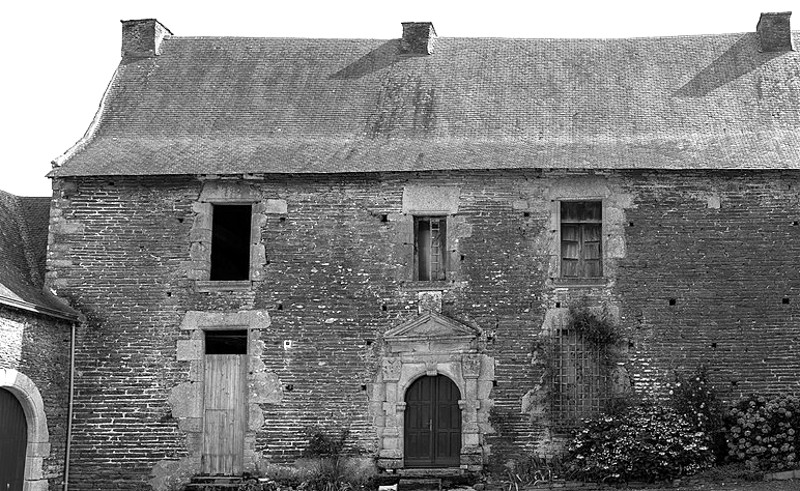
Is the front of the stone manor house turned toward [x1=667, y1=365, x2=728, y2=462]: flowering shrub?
no

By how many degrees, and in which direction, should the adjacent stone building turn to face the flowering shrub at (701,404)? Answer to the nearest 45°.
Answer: approximately 45° to its left

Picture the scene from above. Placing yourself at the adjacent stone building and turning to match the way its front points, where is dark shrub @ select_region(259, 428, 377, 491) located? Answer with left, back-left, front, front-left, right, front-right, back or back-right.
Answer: front-left

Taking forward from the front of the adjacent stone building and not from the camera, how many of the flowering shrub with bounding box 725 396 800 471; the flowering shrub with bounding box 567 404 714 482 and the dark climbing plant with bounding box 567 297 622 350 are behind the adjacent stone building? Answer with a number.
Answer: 0

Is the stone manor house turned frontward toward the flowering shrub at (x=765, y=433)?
no

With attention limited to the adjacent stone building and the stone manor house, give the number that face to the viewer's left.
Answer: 0

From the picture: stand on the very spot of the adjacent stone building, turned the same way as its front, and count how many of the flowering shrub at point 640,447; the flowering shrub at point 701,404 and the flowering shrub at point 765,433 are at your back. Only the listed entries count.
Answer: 0

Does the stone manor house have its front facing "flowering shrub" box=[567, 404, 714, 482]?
no

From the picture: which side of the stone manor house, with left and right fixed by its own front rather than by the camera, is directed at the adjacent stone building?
right

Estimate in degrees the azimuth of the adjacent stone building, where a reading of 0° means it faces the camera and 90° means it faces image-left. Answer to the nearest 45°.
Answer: approximately 315°

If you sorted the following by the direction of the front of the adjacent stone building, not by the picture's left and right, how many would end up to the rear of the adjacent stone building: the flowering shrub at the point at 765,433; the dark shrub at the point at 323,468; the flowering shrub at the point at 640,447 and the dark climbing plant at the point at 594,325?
0

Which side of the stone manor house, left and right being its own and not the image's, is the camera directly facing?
front

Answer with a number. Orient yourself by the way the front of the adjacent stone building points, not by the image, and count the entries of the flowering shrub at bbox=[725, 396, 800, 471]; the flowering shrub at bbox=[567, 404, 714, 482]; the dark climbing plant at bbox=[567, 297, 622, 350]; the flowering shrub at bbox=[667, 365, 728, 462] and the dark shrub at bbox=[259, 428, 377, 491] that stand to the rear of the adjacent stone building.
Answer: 0
